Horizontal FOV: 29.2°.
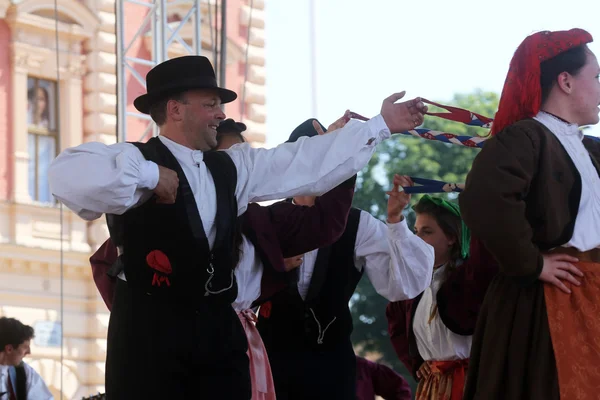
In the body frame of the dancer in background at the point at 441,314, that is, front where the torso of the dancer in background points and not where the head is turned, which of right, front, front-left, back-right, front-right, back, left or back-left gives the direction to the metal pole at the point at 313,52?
back-right

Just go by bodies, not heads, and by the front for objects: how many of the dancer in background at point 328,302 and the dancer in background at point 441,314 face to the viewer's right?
0

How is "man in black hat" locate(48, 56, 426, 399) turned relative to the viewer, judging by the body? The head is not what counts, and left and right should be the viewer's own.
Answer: facing the viewer and to the right of the viewer

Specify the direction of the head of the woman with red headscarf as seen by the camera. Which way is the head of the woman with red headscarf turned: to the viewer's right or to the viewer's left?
to the viewer's right

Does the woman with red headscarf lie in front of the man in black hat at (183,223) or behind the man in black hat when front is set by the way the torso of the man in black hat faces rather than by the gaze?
in front

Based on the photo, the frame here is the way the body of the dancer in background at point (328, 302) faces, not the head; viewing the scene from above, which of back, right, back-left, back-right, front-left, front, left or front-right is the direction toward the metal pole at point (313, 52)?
back-right

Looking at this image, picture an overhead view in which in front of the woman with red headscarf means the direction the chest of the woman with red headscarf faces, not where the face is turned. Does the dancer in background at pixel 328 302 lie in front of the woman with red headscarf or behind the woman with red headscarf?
behind

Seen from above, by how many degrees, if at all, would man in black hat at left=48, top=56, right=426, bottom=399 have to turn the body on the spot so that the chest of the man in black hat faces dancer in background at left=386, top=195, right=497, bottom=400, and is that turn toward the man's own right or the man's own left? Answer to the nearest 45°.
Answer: approximately 90° to the man's own left

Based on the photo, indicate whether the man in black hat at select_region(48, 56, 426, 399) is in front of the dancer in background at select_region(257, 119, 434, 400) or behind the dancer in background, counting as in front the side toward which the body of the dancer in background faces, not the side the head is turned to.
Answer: in front

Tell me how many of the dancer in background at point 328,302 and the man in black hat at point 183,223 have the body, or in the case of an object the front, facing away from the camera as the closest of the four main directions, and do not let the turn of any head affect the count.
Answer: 0
